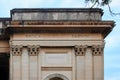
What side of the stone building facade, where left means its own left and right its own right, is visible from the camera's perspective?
front
